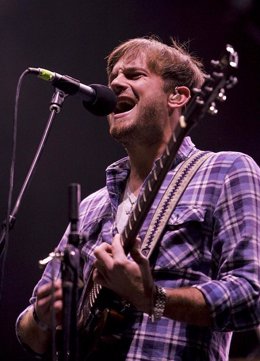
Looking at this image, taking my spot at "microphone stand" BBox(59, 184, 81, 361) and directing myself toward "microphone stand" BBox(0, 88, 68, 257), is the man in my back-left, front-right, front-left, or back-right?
front-right

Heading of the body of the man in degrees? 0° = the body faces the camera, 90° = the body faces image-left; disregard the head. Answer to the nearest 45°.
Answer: approximately 45°

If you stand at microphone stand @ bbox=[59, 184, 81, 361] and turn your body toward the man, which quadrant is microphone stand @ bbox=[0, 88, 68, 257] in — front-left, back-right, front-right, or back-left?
front-left

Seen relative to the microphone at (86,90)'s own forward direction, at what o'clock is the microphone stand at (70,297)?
The microphone stand is roughly at 3 o'clock from the microphone.

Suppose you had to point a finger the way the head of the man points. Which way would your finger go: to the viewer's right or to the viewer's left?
to the viewer's left

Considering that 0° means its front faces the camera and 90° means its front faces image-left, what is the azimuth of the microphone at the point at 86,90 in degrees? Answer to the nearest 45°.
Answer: approximately 270°

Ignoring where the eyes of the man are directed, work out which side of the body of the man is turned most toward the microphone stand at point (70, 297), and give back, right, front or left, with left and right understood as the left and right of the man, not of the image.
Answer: front
